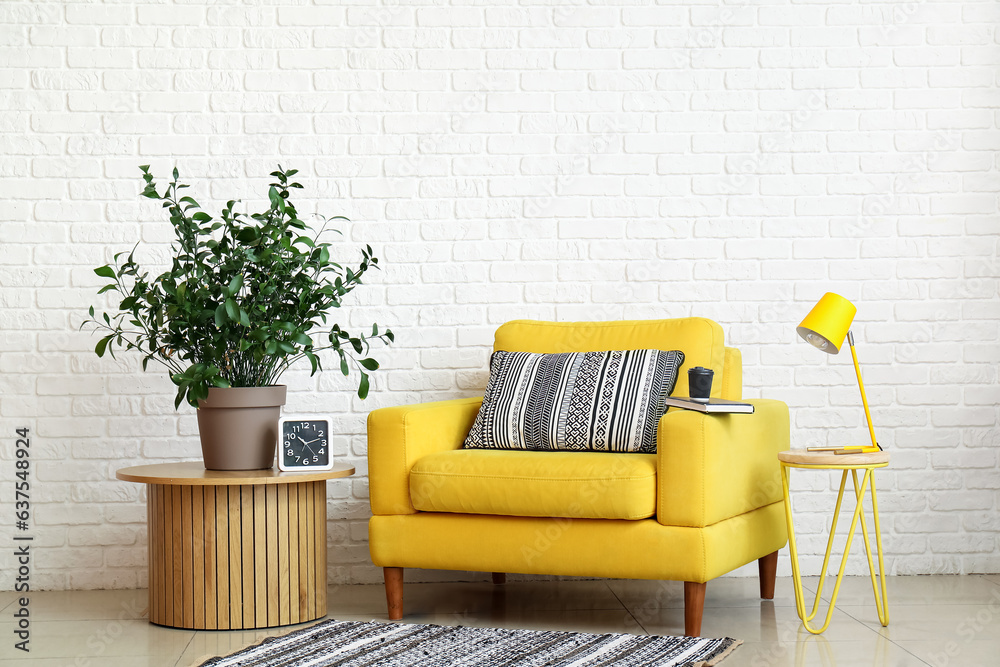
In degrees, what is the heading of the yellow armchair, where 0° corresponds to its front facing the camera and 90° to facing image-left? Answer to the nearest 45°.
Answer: approximately 45°

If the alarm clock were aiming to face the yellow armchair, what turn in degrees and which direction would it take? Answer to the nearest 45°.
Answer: approximately 45° to its left

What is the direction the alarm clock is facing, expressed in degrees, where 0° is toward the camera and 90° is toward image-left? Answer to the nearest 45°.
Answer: approximately 0°

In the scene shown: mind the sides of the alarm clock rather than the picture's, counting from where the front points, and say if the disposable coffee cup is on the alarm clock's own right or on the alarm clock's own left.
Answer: on the alarm clock's own left

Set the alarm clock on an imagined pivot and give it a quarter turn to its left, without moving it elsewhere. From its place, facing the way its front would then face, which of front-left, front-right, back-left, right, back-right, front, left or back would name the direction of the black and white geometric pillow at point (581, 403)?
front

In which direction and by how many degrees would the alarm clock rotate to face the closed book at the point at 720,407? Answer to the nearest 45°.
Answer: approximately 90° to its left
